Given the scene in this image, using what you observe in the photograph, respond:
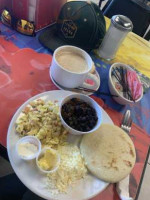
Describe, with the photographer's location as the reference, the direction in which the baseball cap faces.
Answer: facing the viewer and to the left of the viewer

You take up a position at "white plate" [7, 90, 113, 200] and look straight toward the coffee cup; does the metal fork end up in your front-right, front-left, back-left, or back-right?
front-right

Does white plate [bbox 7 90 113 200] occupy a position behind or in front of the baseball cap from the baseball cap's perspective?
in front

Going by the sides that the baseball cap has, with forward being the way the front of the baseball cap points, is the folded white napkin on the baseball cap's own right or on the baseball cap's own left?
on the baseball cap's own left
